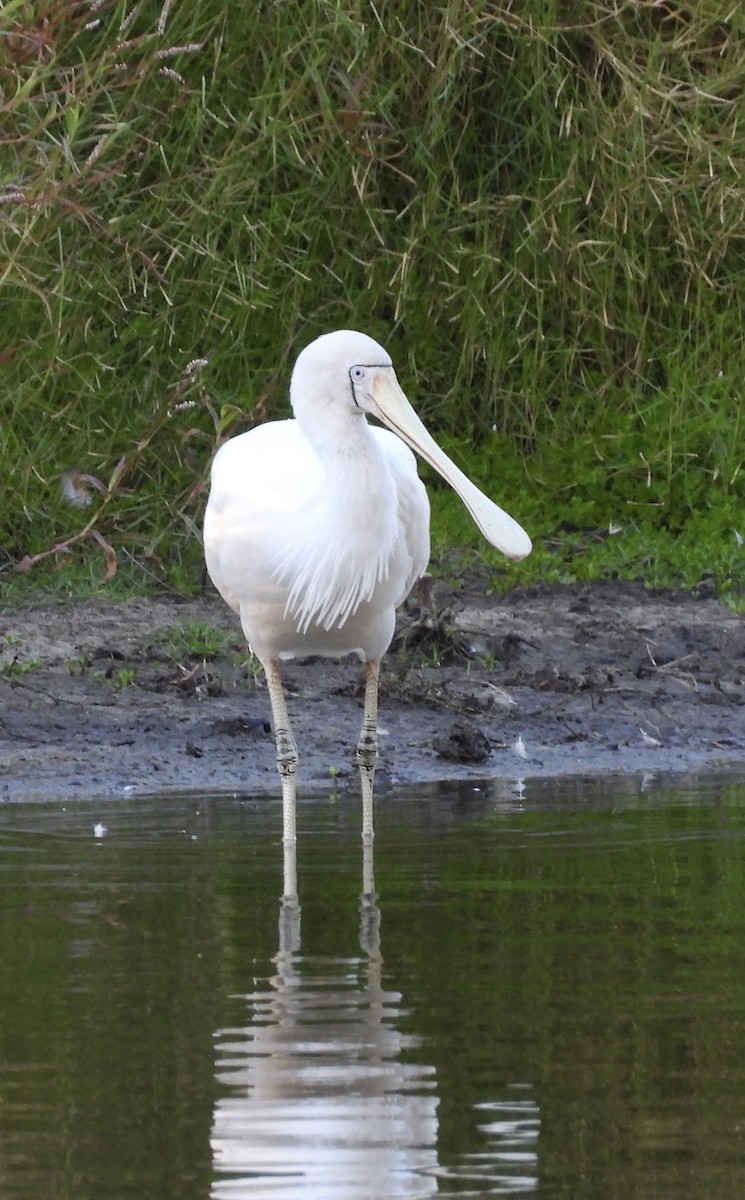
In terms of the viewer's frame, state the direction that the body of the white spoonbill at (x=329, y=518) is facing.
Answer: toward the camera

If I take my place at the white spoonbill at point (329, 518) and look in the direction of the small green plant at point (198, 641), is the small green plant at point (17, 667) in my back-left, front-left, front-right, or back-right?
front-left

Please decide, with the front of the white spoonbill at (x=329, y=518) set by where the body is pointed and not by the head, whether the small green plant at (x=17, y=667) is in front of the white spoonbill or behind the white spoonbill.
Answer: behind

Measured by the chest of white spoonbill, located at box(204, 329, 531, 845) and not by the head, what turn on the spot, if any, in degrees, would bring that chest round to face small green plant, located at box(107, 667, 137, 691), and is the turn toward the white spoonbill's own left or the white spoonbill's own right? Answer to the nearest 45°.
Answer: approximately 135° to the white spoonbill's own right

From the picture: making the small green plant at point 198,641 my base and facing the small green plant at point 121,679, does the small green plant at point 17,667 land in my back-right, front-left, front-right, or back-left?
front-right

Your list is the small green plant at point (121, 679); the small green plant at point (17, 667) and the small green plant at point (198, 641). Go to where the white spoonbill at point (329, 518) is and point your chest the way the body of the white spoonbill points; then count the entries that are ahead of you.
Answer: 0

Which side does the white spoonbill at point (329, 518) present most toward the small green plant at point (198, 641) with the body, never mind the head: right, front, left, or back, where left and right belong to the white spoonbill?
back
